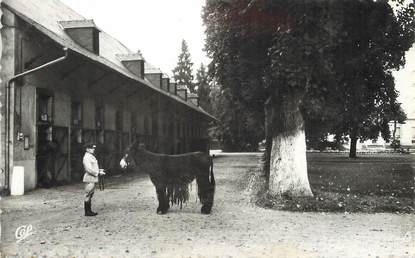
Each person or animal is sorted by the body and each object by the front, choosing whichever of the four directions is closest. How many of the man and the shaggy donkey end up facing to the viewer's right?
1

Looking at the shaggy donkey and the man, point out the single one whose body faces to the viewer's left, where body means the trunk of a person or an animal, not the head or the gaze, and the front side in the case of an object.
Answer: the shaggy donkey

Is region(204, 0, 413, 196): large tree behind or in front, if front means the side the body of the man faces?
in front

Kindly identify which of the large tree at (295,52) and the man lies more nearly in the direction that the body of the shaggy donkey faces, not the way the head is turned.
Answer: the man

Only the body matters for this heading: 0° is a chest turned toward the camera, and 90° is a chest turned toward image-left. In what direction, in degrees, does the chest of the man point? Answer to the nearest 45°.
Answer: approximately 270°

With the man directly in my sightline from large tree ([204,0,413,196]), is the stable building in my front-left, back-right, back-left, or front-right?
front-right

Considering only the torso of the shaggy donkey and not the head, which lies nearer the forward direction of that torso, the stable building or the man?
the man

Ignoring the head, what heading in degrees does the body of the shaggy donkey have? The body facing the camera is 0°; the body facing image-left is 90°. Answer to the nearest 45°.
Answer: approximately 90°

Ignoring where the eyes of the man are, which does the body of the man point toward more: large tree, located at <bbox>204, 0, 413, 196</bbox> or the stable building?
the large tree

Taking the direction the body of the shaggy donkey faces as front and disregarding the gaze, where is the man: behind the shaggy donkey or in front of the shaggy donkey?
in front

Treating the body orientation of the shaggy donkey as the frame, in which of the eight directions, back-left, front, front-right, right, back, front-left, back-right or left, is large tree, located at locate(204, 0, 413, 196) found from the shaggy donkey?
back-right

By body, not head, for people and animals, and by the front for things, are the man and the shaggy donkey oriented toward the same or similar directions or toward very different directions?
very different directions
